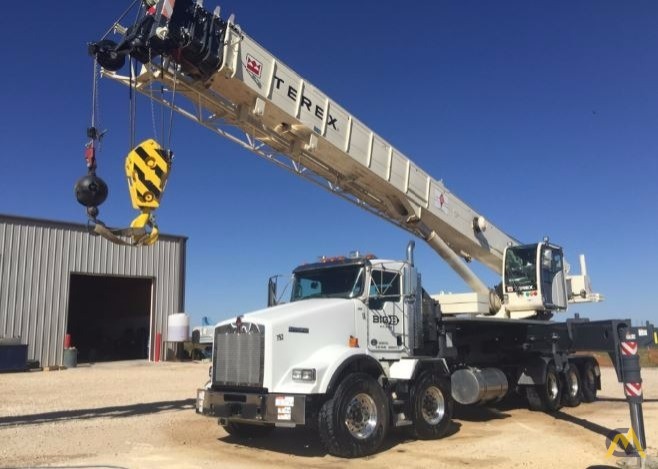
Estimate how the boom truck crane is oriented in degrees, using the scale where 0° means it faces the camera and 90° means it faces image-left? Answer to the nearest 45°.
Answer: approximately 45°

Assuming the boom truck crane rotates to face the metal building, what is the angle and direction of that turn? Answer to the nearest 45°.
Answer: approximately 90° to its right
